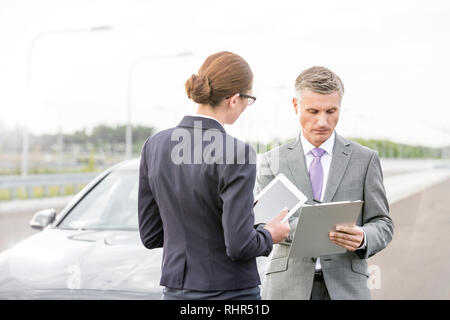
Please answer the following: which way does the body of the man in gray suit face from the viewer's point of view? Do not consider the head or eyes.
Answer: toward the camera

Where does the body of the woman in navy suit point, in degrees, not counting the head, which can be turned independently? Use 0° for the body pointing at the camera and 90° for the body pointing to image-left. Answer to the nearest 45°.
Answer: approximately 225°

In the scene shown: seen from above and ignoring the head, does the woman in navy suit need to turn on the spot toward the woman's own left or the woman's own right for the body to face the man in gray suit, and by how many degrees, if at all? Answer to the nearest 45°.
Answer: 0° — they already face them

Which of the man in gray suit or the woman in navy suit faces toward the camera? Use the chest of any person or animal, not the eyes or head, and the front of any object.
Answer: the man in gray suit

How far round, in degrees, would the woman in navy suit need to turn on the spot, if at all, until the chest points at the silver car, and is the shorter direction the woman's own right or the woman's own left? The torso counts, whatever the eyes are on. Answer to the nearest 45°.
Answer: approximately 90° to the woman's own left

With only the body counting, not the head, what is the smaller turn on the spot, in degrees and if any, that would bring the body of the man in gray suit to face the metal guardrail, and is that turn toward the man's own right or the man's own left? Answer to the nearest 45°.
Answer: approximately 135° to the man's own right

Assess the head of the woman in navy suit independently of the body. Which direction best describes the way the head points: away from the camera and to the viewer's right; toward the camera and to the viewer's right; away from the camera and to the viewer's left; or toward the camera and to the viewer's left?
away from the camera and to the viewer's right

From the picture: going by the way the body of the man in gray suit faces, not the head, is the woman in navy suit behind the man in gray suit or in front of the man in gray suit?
in front

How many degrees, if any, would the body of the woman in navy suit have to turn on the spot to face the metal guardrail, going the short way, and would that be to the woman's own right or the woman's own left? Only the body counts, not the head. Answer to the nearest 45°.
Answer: approximately 45° to the woman's own left

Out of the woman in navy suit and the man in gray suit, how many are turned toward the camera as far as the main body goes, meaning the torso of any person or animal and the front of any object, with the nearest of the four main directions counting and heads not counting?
1

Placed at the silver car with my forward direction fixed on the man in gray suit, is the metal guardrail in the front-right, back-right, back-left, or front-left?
back-left
